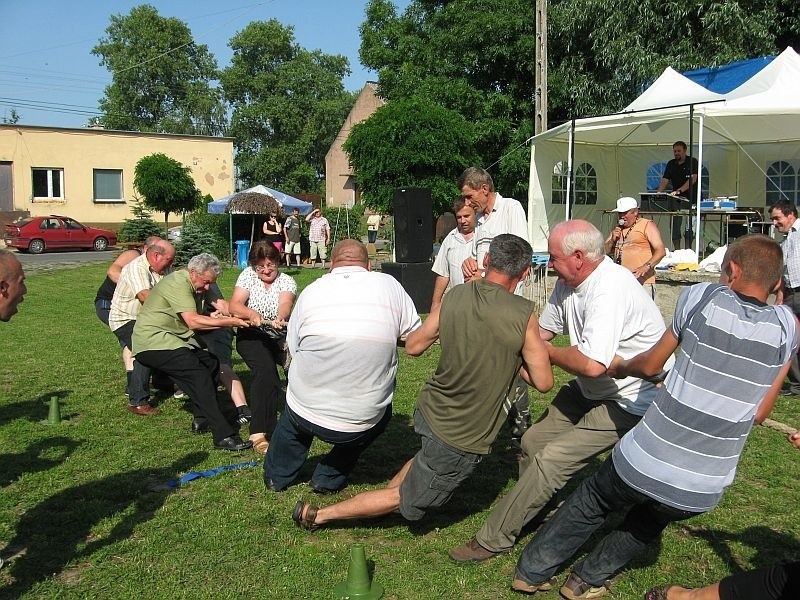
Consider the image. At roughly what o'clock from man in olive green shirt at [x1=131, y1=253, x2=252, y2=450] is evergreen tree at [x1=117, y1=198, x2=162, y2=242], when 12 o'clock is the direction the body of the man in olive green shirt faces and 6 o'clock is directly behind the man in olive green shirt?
The evergreen tree is roughly at 9 o'clock from the man in olive green shirt.

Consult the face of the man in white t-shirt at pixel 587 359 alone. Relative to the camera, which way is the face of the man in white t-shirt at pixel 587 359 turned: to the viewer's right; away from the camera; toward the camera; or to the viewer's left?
to the viewer's left

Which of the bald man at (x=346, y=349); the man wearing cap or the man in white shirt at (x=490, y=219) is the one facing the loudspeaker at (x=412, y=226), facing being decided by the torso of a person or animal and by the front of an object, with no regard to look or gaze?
the bald man

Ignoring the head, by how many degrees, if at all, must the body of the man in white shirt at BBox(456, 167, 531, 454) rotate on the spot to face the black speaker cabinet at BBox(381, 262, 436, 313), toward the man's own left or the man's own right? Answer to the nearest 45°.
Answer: approximately 135° to the man's own right

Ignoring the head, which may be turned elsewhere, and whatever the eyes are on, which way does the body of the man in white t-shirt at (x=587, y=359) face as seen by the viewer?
to the viewer's left

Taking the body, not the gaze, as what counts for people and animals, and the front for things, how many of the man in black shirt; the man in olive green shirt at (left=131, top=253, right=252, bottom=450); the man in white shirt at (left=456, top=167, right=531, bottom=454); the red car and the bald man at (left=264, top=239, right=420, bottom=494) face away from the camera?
1

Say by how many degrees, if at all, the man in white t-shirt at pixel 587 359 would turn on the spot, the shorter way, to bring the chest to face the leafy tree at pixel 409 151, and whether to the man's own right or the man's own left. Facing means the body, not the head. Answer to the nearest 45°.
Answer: approximately 90° to the man's own right

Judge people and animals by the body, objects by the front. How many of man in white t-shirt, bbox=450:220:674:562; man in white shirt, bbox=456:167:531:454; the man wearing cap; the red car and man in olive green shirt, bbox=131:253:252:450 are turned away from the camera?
0

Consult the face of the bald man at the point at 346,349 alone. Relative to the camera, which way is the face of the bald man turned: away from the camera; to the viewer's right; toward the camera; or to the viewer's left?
away from the camera

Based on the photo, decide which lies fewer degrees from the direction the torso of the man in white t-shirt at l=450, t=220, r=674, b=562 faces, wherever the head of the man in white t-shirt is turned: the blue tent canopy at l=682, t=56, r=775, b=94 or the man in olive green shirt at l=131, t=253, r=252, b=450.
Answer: the man in olive green shirt

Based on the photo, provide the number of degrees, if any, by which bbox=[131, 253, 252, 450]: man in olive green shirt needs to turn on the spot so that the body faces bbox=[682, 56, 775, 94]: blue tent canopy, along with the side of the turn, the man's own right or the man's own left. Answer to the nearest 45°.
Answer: approximately 45° to the man's own left

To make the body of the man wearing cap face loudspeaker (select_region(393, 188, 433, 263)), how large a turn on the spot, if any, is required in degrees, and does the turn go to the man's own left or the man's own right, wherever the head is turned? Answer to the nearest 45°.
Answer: approximately 90° to the man's own right

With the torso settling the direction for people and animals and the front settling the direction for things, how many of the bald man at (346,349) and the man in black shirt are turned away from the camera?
1

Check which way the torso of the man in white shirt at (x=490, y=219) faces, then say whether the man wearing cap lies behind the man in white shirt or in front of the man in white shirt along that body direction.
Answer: behind

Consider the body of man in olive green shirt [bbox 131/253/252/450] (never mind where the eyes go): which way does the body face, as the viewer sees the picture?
to the viewer's right

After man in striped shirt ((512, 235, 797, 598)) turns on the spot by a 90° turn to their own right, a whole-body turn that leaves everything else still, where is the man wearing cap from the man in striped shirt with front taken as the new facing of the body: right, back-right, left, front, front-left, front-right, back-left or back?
front-left

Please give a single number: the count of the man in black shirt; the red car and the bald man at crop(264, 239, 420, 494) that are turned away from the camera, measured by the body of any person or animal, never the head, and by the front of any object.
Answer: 1
